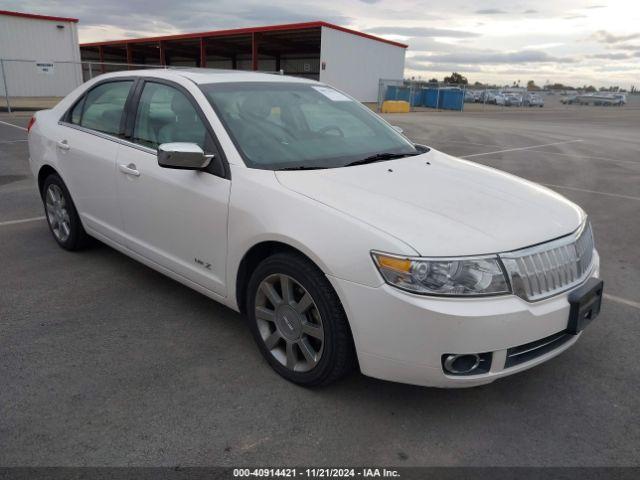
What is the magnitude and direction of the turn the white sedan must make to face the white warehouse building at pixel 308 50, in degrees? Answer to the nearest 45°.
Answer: approximately 135° to its left

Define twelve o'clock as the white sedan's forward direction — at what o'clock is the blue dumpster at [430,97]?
The blue dumpster is roughly at 8 o'clock from the white sedan.

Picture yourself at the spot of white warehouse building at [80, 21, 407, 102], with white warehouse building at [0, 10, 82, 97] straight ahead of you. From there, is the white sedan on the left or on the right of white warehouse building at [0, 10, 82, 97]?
left

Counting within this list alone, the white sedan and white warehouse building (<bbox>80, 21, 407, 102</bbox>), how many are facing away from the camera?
0

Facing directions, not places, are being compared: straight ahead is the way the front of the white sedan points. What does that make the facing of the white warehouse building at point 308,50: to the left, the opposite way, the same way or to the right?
to the right

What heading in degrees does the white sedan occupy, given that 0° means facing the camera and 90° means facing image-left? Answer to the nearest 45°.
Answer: approximately 315°

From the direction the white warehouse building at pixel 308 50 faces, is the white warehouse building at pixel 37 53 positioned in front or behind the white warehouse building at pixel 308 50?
in front

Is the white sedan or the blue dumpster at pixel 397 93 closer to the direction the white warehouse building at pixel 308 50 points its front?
the white sedan

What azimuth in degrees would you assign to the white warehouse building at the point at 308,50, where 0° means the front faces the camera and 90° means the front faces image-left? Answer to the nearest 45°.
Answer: approximately 45°
